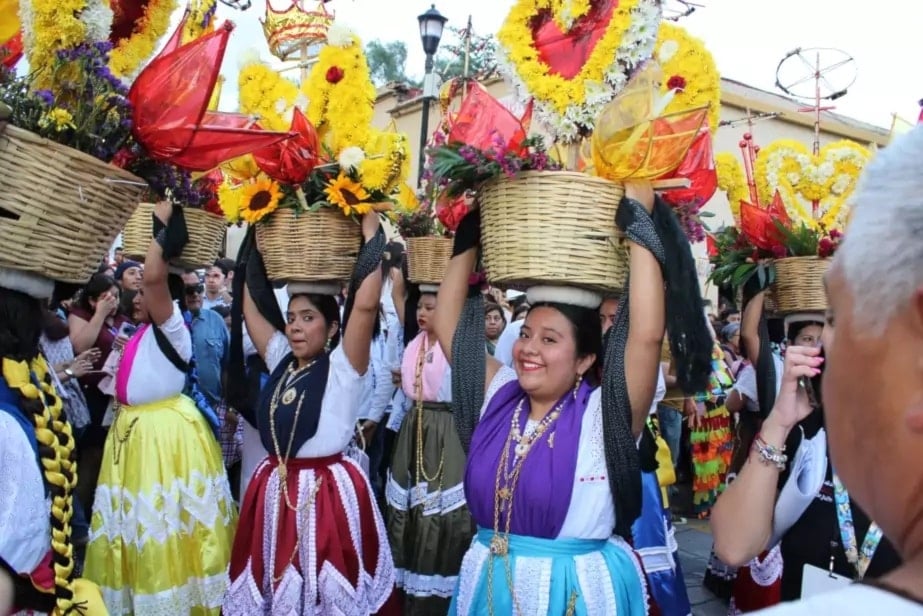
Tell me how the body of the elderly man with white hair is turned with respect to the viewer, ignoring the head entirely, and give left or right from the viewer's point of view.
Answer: facing away from the viewer and to the left of the viewer

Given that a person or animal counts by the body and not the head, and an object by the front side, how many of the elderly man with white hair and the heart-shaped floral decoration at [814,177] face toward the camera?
1

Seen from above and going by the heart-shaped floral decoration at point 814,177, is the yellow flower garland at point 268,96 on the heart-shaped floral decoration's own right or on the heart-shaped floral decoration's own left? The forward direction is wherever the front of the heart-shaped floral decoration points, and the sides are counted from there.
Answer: on the heart-shaped floral decoration's own right

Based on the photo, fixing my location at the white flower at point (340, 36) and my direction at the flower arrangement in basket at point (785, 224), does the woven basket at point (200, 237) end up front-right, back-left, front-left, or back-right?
back-left

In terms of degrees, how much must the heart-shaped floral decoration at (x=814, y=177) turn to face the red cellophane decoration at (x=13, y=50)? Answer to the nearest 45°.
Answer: approximately 45° to its right

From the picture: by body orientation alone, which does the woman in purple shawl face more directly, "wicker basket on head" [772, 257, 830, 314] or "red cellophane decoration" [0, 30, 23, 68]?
the red cellophane decoration

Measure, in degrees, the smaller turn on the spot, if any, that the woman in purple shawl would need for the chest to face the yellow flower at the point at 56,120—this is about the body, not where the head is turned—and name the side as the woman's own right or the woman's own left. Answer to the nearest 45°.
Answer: approximately 45° to the woman's own right

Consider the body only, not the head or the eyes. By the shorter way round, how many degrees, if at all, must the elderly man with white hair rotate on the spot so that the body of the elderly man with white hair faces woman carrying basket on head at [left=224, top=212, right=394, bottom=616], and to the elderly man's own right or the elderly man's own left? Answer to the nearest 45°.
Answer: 0° — they already face them

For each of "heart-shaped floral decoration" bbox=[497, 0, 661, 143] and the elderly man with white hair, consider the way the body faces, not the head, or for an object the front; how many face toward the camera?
1

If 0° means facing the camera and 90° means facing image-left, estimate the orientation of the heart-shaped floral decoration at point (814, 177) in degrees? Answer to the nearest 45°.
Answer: approximately 0°

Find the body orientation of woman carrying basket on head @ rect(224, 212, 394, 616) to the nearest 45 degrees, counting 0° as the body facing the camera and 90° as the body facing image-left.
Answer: approximately 45°
